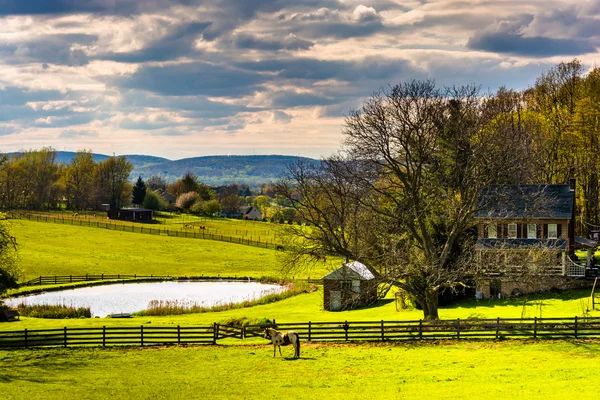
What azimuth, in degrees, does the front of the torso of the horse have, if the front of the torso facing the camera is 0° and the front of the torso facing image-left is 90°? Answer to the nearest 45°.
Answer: approximately 90°

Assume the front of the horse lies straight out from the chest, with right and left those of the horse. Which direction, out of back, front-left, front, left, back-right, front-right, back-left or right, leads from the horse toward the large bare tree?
back-right
